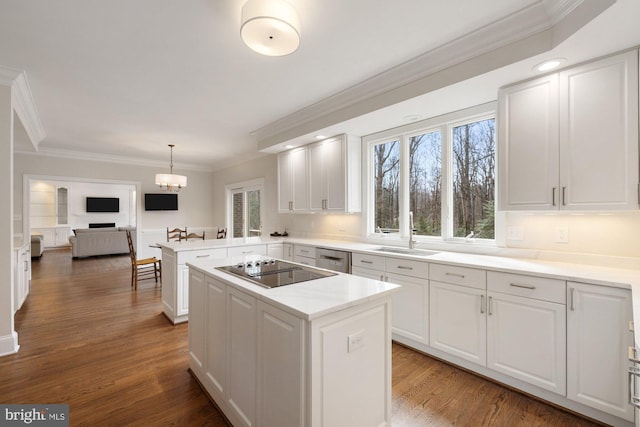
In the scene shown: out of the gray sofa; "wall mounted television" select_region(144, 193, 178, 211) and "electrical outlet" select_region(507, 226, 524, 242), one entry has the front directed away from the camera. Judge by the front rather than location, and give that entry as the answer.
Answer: the gray sofa

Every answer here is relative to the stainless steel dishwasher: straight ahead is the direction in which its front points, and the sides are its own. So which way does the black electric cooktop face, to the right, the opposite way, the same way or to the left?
the opposite way

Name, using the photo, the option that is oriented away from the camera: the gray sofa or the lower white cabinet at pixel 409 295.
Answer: the gray sofa

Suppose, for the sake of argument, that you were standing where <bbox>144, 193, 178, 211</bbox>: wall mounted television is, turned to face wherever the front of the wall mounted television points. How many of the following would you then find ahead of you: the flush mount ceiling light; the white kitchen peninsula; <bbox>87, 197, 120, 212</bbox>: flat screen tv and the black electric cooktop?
3

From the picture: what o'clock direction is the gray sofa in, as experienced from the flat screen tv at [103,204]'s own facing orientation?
The gray sofa is roughly at 12 o'clock from the flat screen tv.

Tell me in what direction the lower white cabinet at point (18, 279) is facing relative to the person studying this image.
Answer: facing to the right of the viewer

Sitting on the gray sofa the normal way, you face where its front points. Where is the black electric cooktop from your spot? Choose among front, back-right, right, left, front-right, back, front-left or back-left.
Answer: back

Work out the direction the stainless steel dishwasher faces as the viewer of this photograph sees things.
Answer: facing the viewer and to the left of the viewer

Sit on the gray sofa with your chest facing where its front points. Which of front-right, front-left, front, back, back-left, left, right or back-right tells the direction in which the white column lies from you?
back

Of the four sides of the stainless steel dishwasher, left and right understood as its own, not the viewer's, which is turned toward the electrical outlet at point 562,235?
left

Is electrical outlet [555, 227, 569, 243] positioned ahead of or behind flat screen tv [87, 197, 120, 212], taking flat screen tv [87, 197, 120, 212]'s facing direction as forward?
ahead

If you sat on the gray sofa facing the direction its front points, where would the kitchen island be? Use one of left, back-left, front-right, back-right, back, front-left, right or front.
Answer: back

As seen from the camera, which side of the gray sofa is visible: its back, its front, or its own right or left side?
back

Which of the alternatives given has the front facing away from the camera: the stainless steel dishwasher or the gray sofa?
the gray sofa
